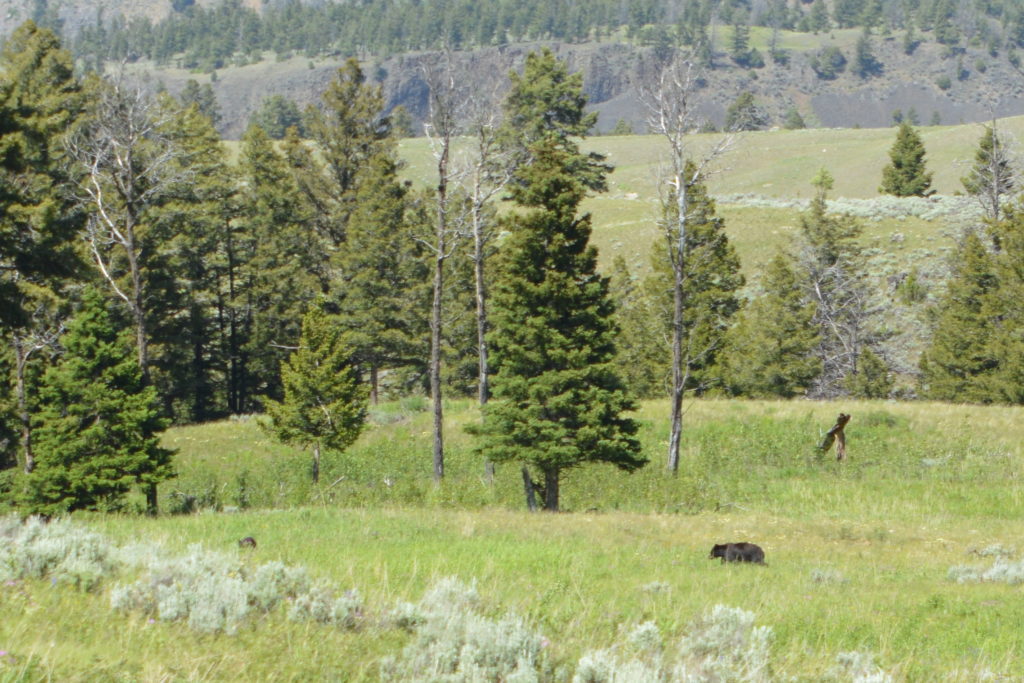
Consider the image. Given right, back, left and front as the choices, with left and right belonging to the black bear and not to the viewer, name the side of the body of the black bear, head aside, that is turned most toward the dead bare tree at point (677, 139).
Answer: right

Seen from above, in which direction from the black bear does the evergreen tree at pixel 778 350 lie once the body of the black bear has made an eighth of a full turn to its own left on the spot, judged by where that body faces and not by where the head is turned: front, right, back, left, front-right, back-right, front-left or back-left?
back-right

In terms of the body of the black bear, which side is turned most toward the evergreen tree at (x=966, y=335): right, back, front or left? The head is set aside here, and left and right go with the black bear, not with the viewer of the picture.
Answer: right

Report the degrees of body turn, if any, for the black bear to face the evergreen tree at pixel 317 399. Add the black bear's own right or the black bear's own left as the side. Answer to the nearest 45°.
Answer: approximately 45° to the black bear's own right

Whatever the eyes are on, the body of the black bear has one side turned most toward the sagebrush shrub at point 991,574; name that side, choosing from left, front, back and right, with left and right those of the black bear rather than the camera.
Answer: back

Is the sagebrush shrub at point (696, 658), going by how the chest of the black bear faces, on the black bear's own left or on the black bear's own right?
on the black bear's own left

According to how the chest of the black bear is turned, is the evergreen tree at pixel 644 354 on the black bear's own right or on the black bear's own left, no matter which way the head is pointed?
on the black bear's own right

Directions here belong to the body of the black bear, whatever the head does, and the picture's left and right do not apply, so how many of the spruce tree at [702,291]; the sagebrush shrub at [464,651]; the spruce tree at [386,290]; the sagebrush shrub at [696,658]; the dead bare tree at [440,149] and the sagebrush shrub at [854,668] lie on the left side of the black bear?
3

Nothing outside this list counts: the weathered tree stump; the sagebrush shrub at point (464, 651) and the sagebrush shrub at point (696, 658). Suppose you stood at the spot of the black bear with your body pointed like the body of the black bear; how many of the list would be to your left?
2

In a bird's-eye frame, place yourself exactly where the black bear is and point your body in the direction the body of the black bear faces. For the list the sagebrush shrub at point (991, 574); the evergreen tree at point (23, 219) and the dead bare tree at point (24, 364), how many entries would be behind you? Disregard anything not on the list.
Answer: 1

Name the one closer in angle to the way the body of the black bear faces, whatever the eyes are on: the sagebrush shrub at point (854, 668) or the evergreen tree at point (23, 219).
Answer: the evergreen tree

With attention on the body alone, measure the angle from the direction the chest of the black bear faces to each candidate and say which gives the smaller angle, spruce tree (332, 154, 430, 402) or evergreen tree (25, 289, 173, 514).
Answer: the evergreen tree

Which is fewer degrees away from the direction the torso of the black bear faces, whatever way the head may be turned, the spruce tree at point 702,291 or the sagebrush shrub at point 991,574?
the spruce tree

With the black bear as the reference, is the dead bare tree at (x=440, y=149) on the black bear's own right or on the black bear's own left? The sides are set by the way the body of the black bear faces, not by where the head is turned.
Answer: on the black bear's own right

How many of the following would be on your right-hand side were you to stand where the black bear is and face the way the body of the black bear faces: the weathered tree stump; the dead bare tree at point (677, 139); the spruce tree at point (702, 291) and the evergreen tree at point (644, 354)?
4

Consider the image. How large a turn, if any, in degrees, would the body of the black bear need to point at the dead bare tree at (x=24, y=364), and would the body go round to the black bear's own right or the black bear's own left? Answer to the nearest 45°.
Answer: approximately 45° to the black bear's own right

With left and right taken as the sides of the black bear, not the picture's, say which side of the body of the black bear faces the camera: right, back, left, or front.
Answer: left
